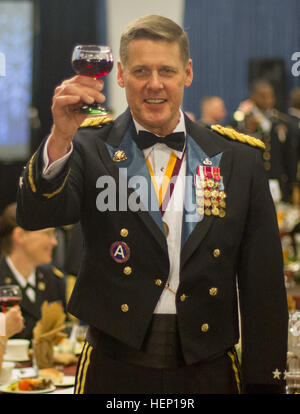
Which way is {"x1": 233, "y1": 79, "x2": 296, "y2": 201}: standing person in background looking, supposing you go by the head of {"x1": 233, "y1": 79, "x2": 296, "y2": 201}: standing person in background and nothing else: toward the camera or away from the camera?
toward the camera

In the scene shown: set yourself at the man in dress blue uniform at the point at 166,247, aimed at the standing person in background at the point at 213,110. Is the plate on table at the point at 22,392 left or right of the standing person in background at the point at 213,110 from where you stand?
left

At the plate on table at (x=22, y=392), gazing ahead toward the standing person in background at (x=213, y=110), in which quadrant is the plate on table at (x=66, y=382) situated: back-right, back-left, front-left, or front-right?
front-right

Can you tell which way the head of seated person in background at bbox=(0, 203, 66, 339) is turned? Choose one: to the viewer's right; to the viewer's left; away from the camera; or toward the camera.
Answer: to the viewer's right

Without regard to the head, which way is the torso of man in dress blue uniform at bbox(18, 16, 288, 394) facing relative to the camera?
toward the camera

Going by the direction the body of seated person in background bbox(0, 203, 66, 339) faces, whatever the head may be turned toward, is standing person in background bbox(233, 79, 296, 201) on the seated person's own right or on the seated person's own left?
on the seated person's own left

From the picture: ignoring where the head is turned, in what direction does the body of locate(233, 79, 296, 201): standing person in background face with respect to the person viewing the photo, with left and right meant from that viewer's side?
facing the viewer and to the left of the viewer

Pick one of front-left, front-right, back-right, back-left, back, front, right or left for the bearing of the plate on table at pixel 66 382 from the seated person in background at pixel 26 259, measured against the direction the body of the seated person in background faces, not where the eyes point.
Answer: front-right

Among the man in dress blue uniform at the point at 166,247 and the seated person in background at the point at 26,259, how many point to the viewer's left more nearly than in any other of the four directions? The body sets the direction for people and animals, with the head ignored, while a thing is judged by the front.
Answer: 0

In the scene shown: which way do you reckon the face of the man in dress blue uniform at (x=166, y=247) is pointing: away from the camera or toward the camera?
toward the camera

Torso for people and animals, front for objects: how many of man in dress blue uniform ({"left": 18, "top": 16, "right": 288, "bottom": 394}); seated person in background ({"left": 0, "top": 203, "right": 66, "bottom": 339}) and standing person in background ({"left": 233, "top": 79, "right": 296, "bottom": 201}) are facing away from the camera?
0
